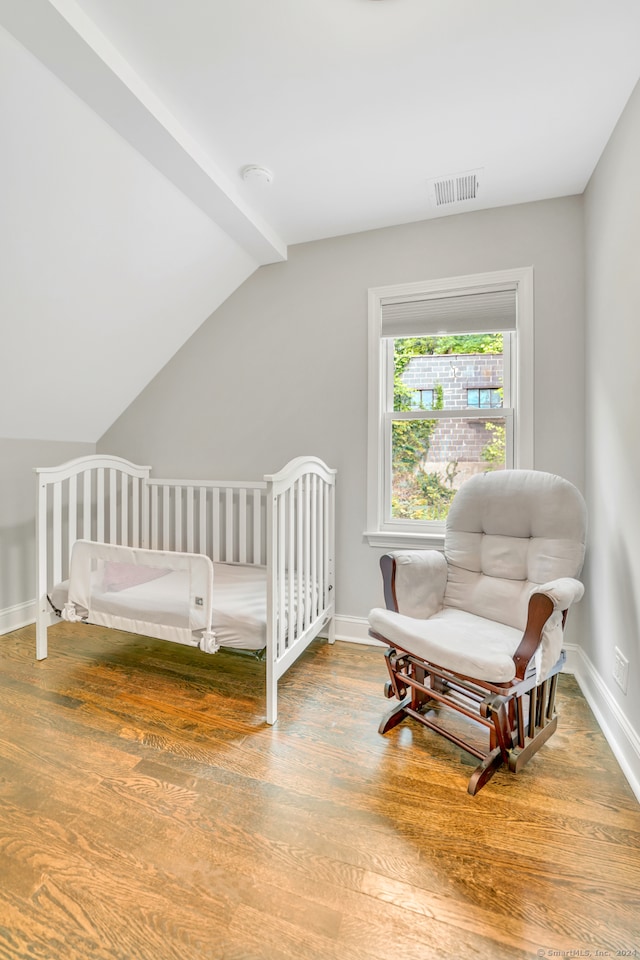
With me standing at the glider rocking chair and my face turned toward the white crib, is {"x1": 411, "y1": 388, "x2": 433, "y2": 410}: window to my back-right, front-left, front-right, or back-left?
front-right

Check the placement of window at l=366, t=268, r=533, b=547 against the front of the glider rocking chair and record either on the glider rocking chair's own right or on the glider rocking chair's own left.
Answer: on the glider rocking chair's own right

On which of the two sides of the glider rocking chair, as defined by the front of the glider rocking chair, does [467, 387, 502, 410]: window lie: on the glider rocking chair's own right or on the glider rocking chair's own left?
on the glider rocking chair's own right
